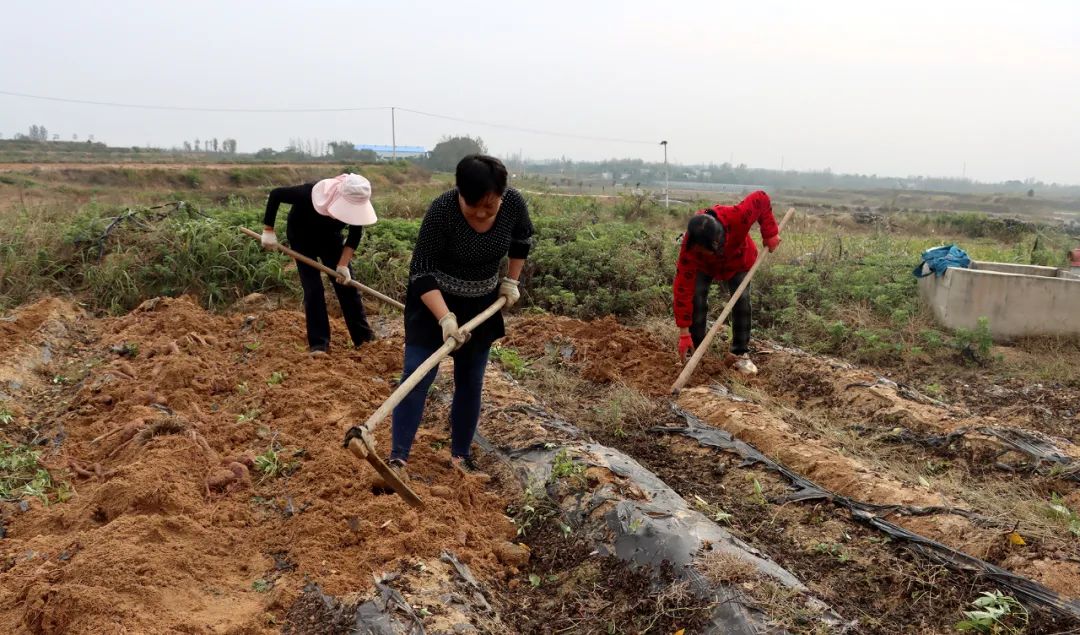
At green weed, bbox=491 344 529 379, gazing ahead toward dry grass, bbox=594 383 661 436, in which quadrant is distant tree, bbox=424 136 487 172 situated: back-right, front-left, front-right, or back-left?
back-left

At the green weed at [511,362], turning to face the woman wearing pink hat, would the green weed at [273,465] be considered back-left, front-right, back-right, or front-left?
front-left

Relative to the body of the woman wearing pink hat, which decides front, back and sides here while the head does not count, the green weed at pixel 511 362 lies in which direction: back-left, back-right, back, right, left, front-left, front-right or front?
front-left

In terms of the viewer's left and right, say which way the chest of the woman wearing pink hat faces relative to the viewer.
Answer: facing the viewer and to the right of the viewer

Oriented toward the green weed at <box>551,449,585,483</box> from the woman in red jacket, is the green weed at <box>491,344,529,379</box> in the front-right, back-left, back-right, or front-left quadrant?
front-right

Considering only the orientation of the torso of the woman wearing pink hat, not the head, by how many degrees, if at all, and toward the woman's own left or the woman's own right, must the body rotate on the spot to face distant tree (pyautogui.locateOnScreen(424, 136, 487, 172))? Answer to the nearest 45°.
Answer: approximately 135° to the woman's own left

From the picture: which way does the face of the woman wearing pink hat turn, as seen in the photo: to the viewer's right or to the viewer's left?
to the viewer's right

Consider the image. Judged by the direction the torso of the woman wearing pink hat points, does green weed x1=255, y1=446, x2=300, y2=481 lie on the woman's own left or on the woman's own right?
on the woman's own right

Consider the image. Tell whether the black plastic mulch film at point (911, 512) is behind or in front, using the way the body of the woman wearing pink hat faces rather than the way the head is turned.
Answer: in front

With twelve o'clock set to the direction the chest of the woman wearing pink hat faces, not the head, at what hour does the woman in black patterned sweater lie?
The woman in black patterned sweater is roughly at 1 o'clock from the woman wearing pink hat.

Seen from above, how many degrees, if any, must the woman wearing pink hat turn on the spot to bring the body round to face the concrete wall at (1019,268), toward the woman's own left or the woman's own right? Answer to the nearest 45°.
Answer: approximately 45° to the woman's own left

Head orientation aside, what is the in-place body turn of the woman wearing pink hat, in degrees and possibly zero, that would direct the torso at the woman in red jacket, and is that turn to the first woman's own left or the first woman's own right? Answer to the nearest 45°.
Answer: approximately 45° to the first woman's own left

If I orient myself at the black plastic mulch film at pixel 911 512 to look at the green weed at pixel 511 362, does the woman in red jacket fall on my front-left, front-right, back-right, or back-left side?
front-right

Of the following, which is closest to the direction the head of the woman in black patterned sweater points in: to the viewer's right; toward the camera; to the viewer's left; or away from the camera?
toward the camera

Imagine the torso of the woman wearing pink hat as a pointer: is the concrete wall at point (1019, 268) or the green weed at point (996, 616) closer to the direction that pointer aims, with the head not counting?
the green weed

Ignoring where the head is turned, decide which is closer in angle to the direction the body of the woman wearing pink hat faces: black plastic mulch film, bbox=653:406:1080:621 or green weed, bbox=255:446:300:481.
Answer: the black plastic mulch film

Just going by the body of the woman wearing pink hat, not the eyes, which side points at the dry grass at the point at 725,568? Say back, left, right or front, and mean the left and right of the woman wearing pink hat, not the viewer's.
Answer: front
